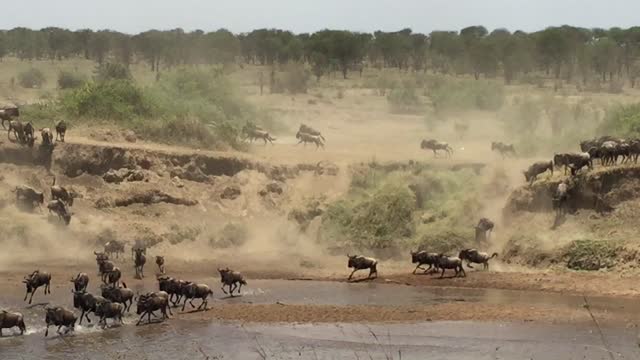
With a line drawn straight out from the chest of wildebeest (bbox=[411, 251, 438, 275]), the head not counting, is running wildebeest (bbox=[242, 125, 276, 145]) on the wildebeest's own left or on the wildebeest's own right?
on the wildebeest's own right

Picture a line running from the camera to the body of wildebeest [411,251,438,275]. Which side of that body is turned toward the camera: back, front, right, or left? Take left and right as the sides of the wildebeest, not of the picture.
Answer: left

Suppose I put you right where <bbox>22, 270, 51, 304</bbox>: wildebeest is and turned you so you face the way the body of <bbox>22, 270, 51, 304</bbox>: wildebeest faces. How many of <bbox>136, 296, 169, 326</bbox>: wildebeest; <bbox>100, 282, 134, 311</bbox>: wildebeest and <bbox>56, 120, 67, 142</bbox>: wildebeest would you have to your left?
2

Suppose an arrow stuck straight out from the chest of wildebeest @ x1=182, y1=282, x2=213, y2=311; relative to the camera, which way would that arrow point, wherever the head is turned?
to the viewer's left

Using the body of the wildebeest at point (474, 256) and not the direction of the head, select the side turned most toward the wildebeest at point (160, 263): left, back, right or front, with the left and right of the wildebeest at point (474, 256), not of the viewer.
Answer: front

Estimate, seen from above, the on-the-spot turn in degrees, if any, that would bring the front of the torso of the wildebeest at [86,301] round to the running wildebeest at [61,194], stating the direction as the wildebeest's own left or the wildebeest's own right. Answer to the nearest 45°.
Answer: approximately 135° to the wildebeest's own right

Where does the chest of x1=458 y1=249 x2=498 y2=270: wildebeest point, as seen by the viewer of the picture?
to the viewer's left

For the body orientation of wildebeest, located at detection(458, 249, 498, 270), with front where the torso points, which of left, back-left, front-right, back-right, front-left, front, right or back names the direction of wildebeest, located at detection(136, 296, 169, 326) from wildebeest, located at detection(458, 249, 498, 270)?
front-left

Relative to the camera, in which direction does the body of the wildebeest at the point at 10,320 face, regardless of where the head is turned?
to the viewer's left

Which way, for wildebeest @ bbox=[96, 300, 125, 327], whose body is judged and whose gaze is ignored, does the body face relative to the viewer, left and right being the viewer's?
facing the viewer and to the left of the viewer

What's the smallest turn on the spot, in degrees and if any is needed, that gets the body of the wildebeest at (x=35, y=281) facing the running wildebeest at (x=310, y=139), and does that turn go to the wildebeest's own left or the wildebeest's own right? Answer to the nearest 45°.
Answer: approximately 180°
